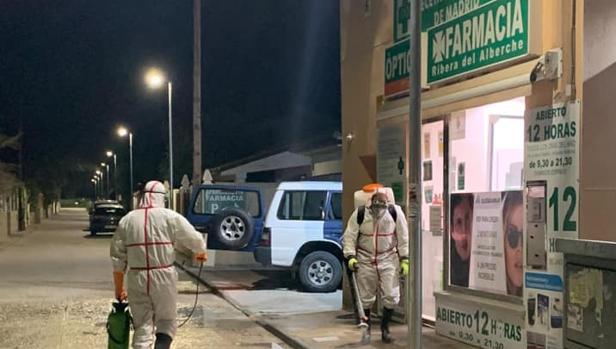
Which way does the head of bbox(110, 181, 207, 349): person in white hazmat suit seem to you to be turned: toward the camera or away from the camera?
away from the camera

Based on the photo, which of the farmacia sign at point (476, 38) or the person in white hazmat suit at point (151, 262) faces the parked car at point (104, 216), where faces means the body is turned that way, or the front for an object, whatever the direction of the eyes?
the person in white hazmat suit

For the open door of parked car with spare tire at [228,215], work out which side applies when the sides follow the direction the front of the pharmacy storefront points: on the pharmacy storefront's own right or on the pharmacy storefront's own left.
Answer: on the pharmacy storefront's own right

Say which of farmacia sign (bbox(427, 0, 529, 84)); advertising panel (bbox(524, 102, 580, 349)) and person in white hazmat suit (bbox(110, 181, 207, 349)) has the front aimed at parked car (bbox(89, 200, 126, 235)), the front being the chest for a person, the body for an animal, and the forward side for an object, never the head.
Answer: the person in white hazmat suit
